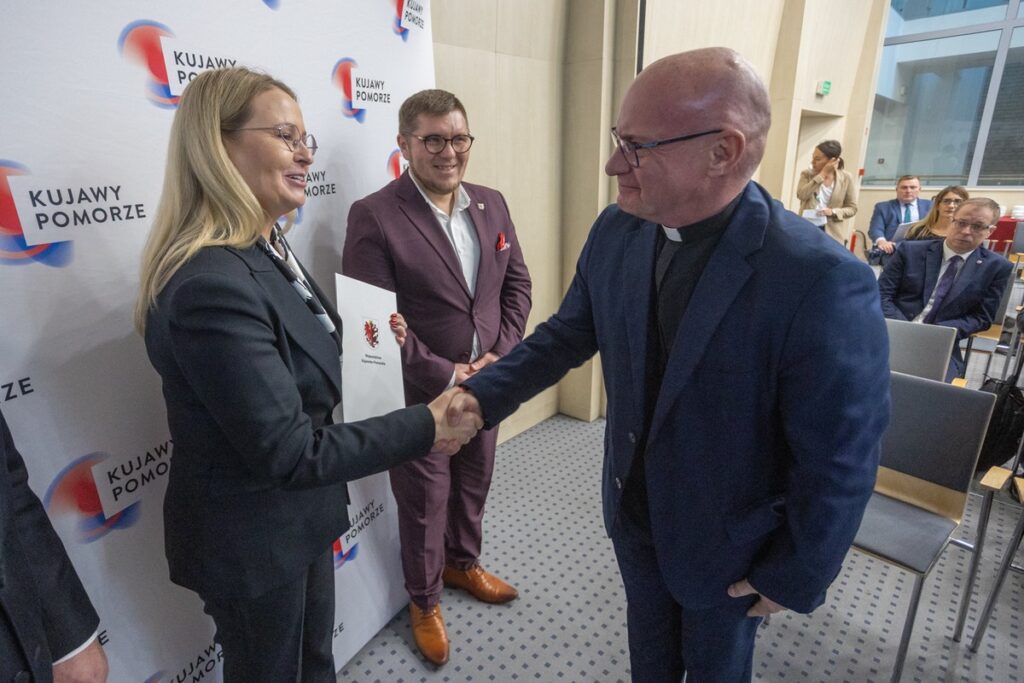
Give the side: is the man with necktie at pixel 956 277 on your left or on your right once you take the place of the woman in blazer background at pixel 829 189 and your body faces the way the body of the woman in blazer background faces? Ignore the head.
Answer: on your left

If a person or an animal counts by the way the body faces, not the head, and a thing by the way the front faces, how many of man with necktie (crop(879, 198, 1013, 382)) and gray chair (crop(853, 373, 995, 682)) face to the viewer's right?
0

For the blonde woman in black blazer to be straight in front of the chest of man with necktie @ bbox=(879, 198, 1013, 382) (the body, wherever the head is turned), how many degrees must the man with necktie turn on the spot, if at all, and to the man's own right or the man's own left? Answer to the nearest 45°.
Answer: approximately 45° to the man's own left

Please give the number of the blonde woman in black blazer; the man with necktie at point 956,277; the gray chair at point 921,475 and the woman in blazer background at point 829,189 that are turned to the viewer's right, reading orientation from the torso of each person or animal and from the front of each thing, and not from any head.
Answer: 1

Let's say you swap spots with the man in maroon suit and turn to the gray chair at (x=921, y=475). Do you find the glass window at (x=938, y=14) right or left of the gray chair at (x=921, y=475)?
left

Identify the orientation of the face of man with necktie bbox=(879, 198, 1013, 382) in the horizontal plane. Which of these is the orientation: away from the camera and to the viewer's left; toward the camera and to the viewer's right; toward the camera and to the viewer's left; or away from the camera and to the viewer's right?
toward the camera and to the viewer's left

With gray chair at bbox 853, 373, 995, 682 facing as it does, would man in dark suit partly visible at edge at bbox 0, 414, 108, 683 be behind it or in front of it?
in front

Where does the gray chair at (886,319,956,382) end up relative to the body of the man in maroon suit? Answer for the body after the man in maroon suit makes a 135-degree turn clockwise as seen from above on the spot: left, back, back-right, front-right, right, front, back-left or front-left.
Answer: back

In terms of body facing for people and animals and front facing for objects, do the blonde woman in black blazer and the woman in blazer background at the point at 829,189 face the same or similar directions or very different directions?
very different directions

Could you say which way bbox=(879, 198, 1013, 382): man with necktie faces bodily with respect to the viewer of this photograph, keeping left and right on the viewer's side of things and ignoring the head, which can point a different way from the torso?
facing the viewer and to the left of the viewer

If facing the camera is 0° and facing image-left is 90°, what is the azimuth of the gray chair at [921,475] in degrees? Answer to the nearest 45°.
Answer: approximately 45°

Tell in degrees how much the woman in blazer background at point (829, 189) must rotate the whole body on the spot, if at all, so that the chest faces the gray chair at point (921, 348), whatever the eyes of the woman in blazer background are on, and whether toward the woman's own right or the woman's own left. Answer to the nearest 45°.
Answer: approximately 45° to the woman's own left

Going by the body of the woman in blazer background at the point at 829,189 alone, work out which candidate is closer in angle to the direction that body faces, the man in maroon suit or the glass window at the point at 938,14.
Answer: the man in maroon suit

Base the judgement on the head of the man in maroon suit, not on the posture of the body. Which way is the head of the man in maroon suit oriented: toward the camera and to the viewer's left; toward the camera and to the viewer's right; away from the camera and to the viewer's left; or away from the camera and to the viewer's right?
toward the camera and to the viewer's right

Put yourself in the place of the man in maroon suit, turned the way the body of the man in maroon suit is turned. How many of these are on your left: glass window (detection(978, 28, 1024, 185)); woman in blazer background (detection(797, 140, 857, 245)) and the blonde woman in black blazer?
2

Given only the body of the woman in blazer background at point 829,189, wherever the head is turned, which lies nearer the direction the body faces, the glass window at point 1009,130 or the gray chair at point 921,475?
the gray chair

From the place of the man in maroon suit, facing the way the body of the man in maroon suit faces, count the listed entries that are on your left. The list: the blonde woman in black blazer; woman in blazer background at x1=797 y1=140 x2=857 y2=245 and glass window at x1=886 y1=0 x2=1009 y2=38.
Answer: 2
